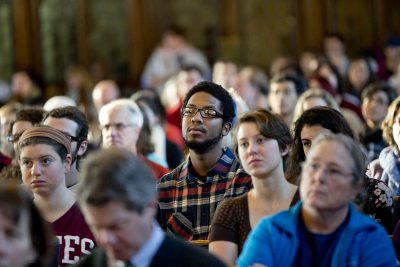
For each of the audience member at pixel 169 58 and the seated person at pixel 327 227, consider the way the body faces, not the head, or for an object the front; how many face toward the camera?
2

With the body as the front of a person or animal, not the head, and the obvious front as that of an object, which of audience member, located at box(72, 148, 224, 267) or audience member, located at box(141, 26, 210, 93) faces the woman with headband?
audience member, located at box(141, 26, 210, 93)

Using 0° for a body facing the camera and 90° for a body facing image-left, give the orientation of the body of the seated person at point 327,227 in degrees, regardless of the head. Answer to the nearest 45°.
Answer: approximately 0°

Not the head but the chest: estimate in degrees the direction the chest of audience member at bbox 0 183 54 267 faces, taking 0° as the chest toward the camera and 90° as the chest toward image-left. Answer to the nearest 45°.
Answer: approximately 45°

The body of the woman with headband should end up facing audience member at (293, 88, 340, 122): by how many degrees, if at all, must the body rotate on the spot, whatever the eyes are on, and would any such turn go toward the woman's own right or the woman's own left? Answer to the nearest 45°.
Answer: approximately 180°

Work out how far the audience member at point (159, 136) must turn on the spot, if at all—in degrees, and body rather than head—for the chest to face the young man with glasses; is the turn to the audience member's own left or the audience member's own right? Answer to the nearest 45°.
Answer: approximately 45° to the audience member's own left

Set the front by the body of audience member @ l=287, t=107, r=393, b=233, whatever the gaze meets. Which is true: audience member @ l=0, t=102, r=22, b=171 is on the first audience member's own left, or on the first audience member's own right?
on the first audience member's own right

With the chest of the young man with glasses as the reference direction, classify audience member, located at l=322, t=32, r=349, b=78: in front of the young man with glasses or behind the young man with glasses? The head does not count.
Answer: behind

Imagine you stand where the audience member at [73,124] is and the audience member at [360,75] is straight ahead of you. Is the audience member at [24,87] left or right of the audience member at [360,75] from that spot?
left
